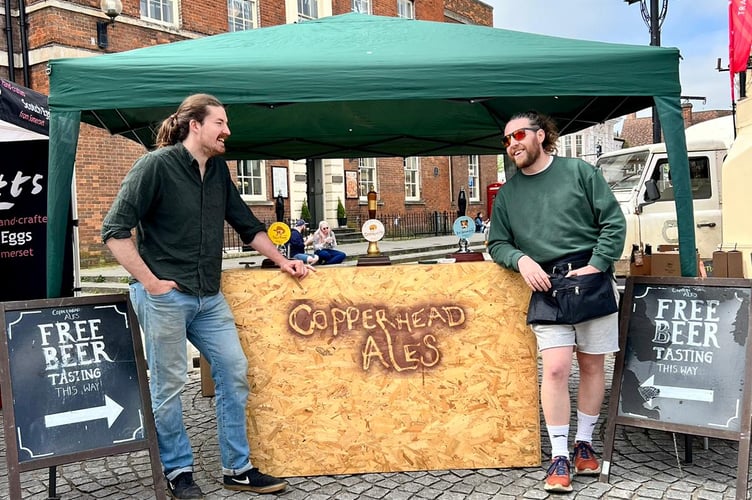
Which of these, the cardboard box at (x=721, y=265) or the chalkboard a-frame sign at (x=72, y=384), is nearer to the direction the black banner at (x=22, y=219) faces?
the chalkboard a-frame sign

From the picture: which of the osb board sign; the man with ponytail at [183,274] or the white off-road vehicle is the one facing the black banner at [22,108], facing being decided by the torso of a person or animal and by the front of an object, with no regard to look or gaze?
the white off-road vehicle

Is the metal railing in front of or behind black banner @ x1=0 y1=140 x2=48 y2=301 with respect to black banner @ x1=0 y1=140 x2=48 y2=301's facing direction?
behind

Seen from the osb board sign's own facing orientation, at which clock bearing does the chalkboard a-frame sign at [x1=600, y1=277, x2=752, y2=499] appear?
The chalkboard a-frame sign is roughly at 9 o'clock from the osb board sign.

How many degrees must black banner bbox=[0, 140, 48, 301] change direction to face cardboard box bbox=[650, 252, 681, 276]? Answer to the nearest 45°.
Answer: approximately 45° to its left

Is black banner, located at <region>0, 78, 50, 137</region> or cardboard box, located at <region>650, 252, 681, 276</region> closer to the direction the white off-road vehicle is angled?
the black banner

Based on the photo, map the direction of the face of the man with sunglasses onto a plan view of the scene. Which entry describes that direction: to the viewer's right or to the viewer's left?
to the viewer's left

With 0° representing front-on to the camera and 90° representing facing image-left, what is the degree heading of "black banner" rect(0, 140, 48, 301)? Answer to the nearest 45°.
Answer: approximately 0°

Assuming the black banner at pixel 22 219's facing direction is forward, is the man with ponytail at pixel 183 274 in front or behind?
in front

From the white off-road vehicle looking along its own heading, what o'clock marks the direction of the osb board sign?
The osb board sign is roughly at 11 o'clock from the white off-road vehicle.

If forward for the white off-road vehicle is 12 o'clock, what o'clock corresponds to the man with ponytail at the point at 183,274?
The man with ponytail is roughly at 11 o'clock from the white off-road vehicle.
